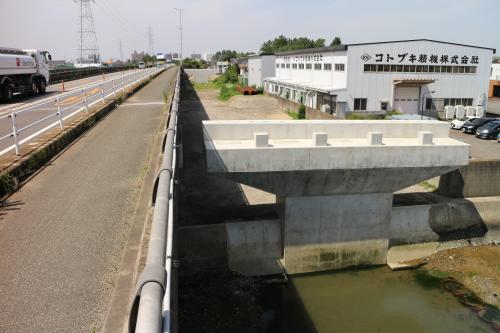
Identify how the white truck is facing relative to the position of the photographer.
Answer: facing away from the viewer and to the right of the viewer

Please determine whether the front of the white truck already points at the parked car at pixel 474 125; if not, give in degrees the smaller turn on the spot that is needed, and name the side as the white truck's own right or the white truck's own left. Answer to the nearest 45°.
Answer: approximately 45° to the white truck's own right

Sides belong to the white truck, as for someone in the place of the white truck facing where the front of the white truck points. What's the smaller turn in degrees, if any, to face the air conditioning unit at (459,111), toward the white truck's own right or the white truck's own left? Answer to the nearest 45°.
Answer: approximately 45° to the white truck's own right

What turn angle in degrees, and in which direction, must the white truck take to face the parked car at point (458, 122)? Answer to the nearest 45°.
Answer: approximately 45° to its right

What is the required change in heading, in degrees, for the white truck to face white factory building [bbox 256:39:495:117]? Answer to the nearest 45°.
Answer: approximately 45° to its right

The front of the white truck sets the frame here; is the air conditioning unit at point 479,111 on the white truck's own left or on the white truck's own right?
on the white truck's own right

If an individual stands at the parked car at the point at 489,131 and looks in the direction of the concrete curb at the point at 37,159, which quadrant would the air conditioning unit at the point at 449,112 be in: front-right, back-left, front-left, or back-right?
back-right

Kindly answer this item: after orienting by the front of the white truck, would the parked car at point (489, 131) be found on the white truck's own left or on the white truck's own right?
on the white truck's own right

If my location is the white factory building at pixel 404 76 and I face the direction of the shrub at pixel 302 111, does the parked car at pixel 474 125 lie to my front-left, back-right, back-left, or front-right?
back-left
